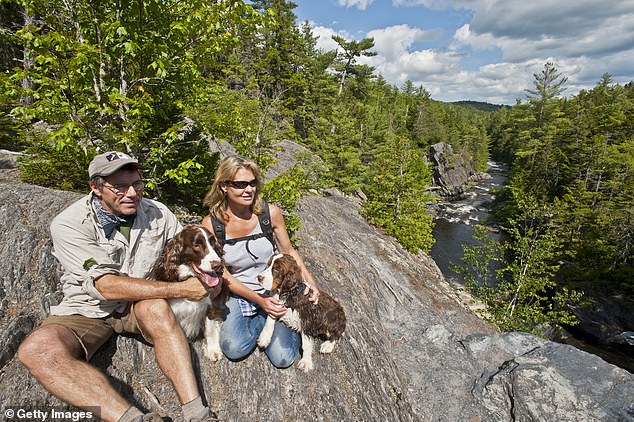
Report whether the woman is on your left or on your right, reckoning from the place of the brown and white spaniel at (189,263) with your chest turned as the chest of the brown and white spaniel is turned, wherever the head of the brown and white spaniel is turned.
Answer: on your left

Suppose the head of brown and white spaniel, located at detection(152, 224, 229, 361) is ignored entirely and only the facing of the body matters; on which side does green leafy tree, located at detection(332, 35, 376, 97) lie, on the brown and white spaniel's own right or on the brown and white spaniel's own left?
on the brown and white spaniel's own left

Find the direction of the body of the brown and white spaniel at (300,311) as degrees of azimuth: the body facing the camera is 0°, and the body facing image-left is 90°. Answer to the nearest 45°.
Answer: approximately 45°

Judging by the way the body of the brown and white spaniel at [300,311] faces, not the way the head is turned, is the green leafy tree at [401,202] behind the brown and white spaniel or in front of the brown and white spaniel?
behind

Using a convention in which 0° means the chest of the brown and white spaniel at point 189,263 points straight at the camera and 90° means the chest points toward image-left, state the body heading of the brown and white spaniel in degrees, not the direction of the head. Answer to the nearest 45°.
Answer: approximately 315°
